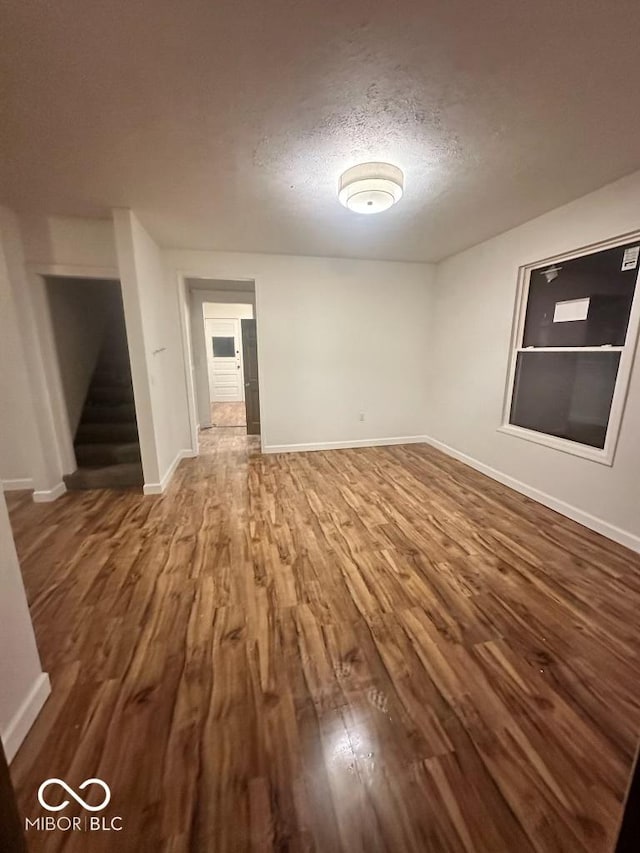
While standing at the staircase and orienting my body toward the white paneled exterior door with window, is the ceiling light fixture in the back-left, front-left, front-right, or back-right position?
back-right

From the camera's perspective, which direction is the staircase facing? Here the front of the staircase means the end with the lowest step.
toward the camera

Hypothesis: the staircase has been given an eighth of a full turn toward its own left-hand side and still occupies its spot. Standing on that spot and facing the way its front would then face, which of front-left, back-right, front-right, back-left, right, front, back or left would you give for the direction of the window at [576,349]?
front

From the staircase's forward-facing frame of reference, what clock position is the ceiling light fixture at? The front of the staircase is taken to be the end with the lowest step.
The ceiling light fixture is roughly at 11 o'clock from the staircase.

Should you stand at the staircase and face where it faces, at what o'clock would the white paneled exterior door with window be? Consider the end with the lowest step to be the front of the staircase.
The white paneled exterior door with window is roughly at 7 o'clock from the staircase.

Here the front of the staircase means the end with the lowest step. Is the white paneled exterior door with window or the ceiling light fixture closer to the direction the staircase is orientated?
the ceiling light fixture

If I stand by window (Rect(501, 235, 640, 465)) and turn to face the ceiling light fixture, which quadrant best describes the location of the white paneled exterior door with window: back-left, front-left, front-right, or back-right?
front-right

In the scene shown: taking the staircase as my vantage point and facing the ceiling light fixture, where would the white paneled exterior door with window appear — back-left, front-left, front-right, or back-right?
back-left
